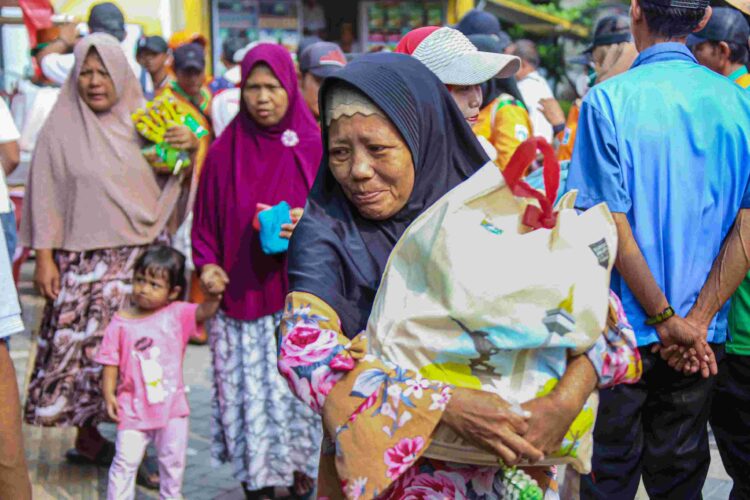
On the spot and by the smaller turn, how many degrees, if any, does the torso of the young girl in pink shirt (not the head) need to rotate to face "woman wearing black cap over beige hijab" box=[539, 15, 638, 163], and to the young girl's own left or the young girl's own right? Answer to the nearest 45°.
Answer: approximately 90° to the young girl's own left

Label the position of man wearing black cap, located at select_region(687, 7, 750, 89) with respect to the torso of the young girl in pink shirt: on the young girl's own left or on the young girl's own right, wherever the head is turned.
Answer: on the young girl's own left

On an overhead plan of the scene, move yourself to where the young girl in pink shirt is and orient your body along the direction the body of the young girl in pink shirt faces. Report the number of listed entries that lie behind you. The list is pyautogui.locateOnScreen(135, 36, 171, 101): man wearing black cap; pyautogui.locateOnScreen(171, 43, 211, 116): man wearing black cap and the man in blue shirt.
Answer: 2

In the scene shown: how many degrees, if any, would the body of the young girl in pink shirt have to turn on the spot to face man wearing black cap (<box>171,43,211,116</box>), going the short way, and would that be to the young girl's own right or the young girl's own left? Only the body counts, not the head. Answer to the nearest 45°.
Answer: approximately 180°

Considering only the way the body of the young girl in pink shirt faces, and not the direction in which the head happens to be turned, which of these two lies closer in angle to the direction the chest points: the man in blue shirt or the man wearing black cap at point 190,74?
the man in blue shirt

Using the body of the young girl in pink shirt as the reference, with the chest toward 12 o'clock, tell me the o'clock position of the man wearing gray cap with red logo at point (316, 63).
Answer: The man wearing gray cap with red logo is roughly at 7 o'clock from the young girl in pink shirt.

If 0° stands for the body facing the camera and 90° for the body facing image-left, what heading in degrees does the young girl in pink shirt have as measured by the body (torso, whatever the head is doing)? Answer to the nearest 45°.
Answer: approximately 0°

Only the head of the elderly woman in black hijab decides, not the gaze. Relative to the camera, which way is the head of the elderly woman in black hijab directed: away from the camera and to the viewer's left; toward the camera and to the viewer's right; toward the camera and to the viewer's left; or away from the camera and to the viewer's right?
toward the camera and to the viewer's left

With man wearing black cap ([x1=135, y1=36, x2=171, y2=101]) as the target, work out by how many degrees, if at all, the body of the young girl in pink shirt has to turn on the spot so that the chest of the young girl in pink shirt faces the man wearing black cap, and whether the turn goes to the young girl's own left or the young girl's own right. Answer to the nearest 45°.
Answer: approximately 180°

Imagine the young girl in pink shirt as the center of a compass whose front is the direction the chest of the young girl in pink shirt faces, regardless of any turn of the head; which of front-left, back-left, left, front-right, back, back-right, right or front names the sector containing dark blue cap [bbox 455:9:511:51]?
back-left

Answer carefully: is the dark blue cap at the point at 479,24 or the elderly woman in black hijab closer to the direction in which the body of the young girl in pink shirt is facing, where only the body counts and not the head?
the elderly woman in black hijab
